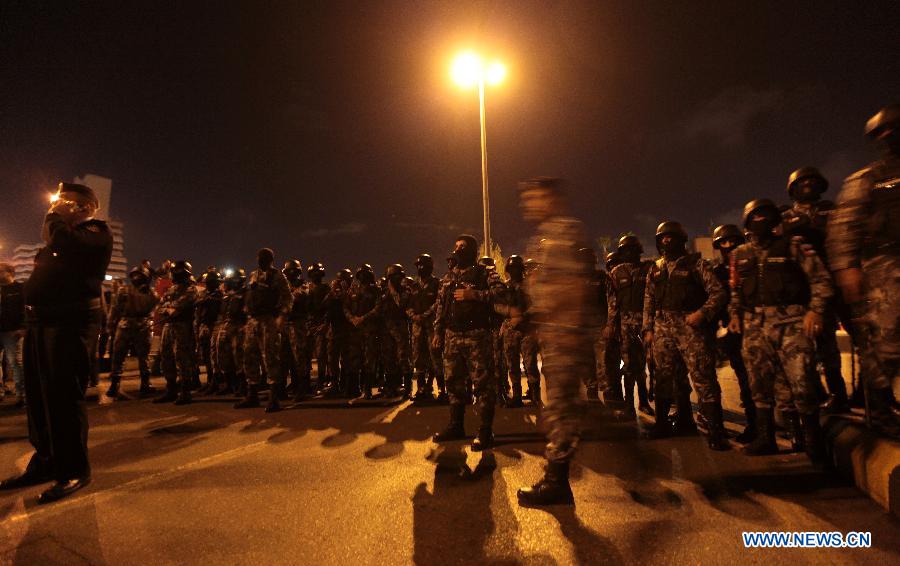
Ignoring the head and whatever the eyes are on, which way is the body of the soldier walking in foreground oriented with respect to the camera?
to the viewer's left

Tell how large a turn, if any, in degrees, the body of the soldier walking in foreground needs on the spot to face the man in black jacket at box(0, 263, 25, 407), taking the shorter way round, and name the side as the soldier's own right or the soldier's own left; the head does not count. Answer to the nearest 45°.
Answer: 0° — they already face them

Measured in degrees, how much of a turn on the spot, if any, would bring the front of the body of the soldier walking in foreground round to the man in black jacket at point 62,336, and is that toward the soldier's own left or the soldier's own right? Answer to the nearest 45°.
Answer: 0° — they already face them

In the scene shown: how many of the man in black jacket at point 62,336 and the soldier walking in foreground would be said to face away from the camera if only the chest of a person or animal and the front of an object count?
0

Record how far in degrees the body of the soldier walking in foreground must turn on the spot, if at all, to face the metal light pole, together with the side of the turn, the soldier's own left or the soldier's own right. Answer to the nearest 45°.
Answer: approximately 90° to the soldier's own right
